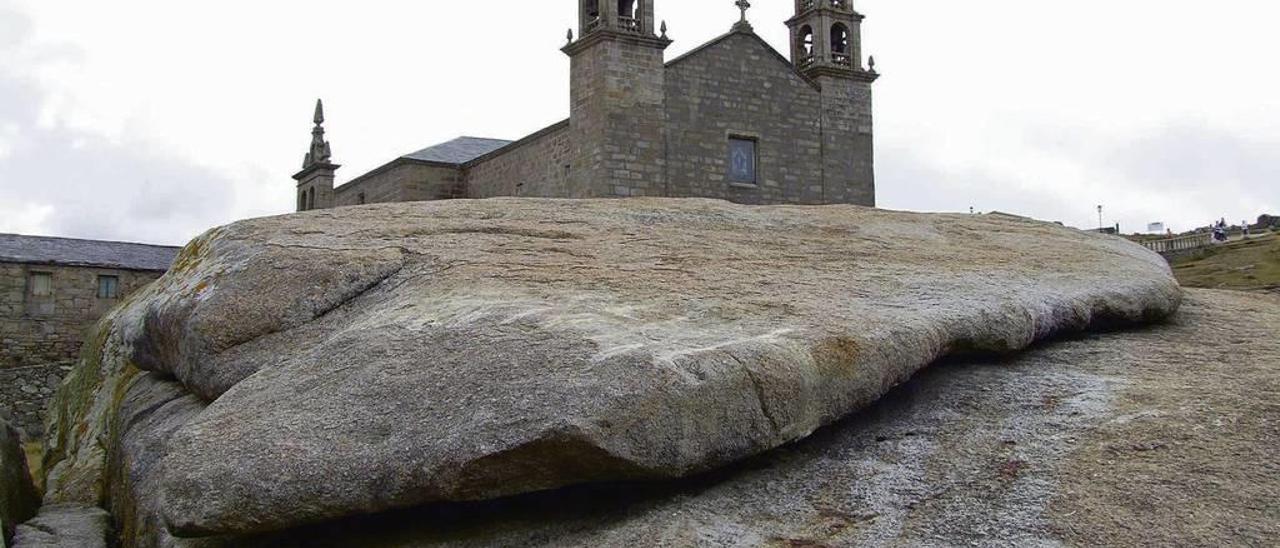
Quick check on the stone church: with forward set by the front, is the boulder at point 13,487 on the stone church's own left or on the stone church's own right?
on the stone church's own right

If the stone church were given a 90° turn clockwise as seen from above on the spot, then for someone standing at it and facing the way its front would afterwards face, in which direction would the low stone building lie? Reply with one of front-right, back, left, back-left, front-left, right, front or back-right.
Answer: front-right

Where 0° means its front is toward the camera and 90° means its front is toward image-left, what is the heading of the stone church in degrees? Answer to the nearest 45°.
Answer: approximately 315°

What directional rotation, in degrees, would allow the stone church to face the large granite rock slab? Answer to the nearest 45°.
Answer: approximately 45° to its right
